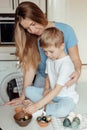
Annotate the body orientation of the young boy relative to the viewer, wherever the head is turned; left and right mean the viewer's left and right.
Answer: facing the viewer and to the left of the viewer

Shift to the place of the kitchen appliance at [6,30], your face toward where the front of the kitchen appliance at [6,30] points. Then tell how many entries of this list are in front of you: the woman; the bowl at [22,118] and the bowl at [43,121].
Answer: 3

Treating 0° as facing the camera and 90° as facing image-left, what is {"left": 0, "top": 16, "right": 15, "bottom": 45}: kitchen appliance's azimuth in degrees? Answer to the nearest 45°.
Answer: approximately 0°

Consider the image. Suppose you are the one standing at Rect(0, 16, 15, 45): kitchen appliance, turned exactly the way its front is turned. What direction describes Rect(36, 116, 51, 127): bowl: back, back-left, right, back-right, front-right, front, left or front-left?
front

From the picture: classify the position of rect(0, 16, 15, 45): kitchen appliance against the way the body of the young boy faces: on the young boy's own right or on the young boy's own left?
on the young boy's own right

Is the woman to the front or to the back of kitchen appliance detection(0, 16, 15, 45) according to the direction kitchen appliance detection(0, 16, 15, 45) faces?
to the front

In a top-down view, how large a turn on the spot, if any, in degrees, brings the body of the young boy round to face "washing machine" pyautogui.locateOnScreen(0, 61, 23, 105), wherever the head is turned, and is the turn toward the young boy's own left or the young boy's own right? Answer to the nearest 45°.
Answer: approximately 90° to the young boy's own right

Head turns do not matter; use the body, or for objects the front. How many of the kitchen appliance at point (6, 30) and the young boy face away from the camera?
0

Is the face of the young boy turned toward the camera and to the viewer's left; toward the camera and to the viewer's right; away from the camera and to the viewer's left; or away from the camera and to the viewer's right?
toward the camera and to the viewer's left

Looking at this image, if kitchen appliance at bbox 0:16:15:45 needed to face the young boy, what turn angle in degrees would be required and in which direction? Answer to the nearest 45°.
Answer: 0° — it already faces them
